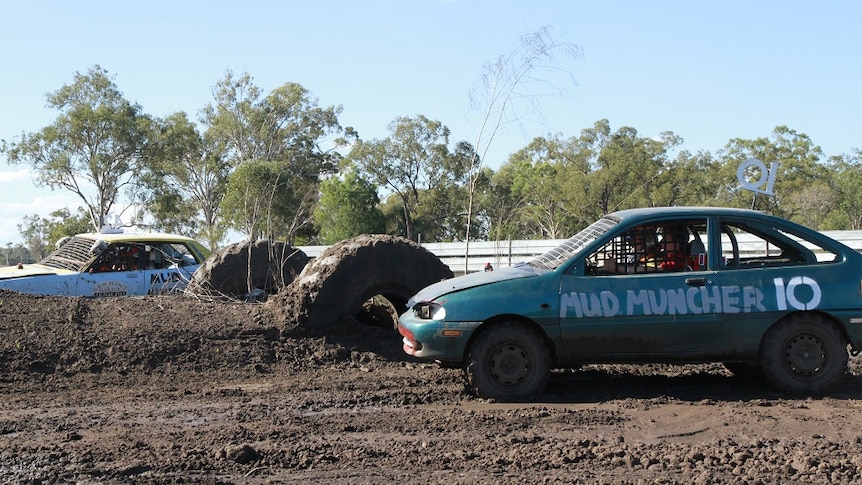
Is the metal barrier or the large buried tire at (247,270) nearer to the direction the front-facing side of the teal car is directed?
the large buried tire

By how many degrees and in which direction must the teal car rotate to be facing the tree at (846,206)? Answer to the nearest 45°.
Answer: approximately 90° to its right

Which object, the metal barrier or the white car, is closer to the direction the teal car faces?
the white car

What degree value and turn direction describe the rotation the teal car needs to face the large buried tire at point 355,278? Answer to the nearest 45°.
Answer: approximately 45° to its right

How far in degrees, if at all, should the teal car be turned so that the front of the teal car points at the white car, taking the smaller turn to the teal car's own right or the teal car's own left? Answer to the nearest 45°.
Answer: approximately 45° to the teal car's own right

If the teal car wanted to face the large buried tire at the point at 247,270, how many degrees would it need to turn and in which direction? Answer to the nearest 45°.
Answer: approximately 45° to its right

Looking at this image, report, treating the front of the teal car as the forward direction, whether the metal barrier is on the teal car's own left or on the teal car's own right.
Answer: on the teal car's own right

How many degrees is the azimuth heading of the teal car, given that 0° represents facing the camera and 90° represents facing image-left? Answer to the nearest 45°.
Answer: approximately 90°

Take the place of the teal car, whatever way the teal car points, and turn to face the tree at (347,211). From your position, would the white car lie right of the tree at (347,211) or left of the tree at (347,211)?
left

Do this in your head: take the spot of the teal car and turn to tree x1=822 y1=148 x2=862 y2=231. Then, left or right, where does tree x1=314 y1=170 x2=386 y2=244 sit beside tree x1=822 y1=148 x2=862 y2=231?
left
